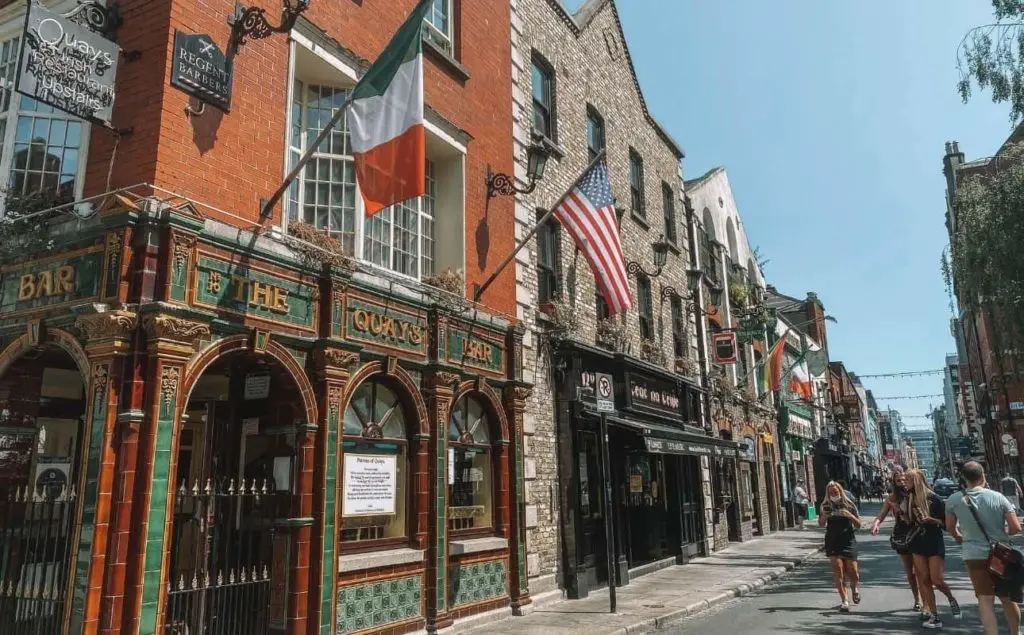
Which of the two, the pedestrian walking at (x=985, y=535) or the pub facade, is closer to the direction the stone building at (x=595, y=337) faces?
the pedestrian walking

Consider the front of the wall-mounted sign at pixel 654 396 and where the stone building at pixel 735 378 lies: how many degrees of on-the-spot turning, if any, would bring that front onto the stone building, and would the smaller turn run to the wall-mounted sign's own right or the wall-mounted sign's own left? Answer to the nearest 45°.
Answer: approximately 135° to the wall-mounted sign's own left

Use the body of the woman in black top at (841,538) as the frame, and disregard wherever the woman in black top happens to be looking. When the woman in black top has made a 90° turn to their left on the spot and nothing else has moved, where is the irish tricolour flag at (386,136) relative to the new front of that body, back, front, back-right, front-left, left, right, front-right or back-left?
back-right

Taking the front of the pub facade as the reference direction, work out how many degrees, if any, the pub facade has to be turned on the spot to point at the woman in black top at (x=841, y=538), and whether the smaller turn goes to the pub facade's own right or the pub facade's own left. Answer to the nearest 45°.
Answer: approximately 45° to the pub facade's own left

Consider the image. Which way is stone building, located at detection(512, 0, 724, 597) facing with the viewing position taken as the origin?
facing the viewer and to the right of the viewer

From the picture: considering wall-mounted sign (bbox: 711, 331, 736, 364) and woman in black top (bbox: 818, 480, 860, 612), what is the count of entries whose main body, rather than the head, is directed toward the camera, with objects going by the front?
2

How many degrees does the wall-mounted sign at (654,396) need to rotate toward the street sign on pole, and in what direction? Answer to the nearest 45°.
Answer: approximately 45° to its right

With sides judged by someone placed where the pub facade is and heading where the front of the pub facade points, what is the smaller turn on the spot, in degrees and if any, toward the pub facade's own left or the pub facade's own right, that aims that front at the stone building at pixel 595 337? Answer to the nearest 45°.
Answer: approximately 90° to the pub facade's own left

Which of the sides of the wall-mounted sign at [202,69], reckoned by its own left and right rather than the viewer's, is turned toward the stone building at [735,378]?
left

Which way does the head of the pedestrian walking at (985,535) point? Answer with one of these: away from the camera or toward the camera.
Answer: away from the camera

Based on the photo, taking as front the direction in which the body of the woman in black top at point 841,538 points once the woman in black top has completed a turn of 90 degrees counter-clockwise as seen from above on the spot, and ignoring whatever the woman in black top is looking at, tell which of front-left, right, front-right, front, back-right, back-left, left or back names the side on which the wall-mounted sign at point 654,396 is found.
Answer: back-left
